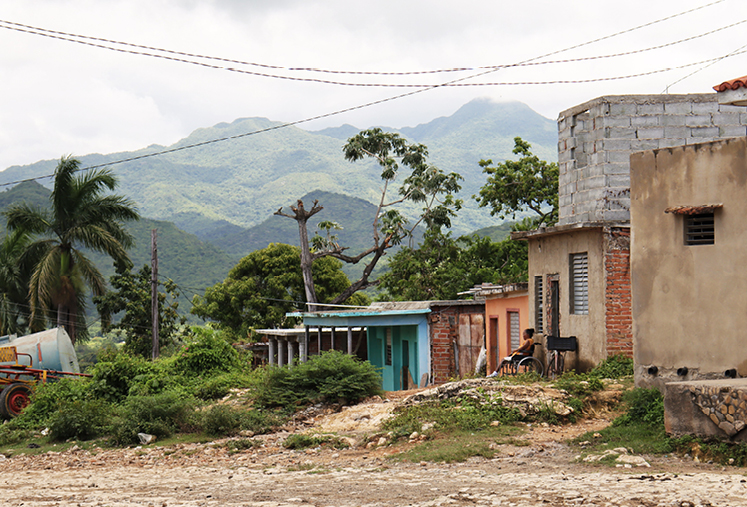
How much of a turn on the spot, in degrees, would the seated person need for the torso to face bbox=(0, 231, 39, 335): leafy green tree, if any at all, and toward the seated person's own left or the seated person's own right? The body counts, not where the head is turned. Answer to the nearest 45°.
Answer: approximately 45° to the seated person's own right

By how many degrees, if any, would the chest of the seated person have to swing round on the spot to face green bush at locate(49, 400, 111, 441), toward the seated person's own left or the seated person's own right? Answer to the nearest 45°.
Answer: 0° — they already face it

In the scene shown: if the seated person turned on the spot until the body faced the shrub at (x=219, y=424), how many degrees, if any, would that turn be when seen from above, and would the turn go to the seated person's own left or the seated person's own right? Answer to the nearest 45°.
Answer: approximately 45° to the seated person's own left

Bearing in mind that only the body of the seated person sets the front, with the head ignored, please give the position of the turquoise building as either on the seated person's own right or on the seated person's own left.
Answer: on the seated person's own right

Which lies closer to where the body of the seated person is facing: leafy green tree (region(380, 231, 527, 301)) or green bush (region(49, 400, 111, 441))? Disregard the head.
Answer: the green bush

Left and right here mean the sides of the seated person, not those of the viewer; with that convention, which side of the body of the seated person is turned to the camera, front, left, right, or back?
left

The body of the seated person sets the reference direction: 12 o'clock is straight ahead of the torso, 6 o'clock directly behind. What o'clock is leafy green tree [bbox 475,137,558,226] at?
The leafy green tree is roughly at 3 o'clock from the seated person.

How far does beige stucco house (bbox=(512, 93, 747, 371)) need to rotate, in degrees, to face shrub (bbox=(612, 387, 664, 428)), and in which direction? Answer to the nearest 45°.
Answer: approximately 45° to its left
